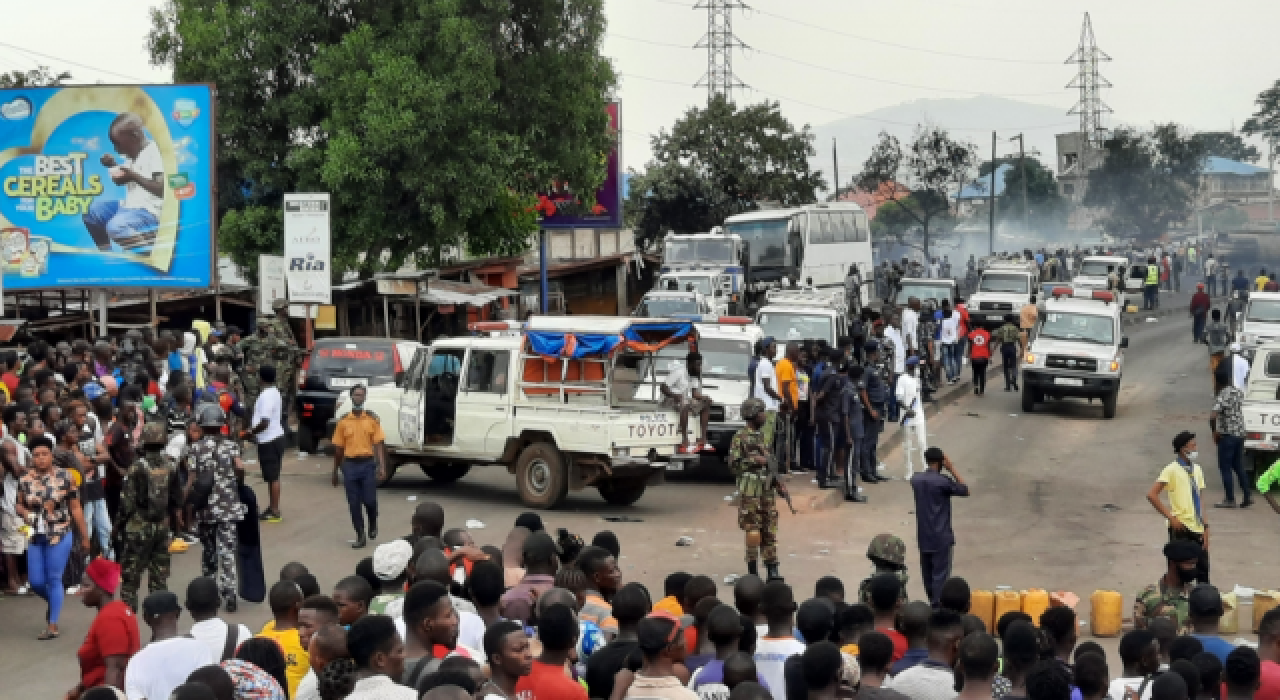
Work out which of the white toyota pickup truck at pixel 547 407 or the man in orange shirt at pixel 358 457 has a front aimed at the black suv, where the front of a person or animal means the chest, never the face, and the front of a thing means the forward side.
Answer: the white toyota pickup truck

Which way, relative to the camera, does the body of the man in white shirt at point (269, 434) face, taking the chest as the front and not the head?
to the viewer's left

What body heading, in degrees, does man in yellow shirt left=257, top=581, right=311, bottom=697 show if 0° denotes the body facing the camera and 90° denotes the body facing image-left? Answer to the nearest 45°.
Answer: approximately 180°

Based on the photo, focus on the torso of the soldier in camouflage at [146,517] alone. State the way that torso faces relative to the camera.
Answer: away from the camera

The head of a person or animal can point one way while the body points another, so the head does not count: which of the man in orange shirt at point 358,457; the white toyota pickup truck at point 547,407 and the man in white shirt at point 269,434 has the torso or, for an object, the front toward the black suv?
the white toyota pickup truck

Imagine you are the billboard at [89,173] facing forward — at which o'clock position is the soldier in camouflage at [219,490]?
The soldier in camouflage is roughly at 12 o'clock from the billboard.

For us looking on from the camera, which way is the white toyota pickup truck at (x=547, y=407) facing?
facing away from the viewer and to the left of the viewer

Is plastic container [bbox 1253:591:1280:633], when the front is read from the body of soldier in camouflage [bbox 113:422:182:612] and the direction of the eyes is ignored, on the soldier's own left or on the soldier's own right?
on the soldier's own right

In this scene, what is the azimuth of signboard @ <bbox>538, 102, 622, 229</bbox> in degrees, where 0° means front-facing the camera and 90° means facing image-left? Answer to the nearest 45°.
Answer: approximately 0°
